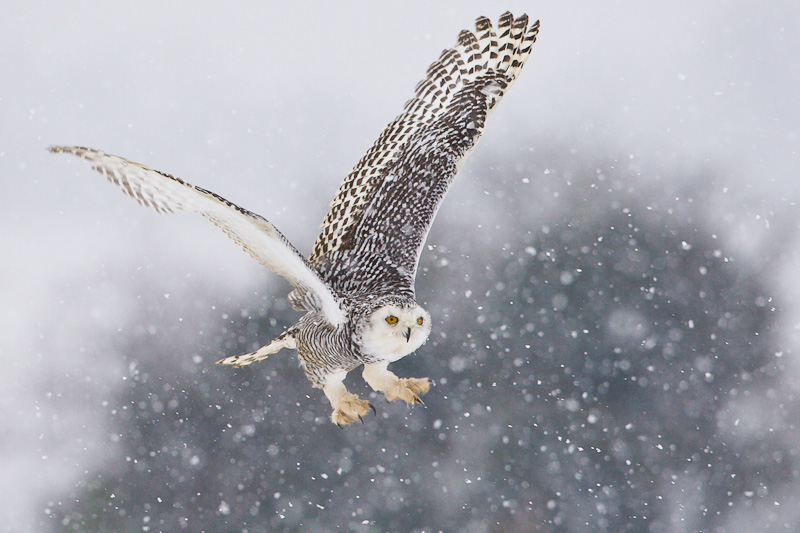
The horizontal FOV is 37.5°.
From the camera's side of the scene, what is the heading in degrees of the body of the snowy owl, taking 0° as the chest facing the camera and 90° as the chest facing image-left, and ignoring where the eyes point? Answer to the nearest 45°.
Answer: approximately 315°
